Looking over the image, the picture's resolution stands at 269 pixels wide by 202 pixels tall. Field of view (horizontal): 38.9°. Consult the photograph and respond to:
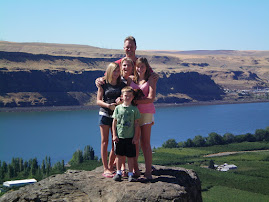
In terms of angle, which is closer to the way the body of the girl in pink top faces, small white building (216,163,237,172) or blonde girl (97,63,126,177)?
the blonde girl

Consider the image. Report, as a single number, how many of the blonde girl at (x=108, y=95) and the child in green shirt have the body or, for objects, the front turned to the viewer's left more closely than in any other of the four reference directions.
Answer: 0

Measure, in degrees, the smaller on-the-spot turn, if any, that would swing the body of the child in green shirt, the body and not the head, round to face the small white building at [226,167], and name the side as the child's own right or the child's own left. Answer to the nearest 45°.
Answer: approximately 180°

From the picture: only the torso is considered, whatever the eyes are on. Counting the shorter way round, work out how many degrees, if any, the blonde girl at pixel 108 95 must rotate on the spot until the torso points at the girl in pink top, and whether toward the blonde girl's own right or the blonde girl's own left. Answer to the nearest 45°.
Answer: approximately 45° to the blonde girl's own left

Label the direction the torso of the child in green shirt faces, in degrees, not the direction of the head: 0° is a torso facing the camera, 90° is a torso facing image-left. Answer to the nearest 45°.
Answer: approximately 0°

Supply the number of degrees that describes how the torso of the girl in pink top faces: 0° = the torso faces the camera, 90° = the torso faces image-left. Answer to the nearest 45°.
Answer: approximately 45°

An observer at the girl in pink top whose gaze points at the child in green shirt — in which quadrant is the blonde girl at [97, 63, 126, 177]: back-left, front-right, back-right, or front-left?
front-right

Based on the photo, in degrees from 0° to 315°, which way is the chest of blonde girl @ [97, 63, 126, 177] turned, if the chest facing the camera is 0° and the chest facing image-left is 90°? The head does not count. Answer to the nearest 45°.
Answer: approximately 315°

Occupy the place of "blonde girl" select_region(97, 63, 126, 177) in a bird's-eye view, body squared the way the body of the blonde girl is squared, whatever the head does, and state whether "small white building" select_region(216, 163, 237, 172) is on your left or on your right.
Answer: on your left

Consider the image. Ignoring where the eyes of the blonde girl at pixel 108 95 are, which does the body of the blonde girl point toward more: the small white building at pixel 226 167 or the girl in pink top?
the girl in pink top

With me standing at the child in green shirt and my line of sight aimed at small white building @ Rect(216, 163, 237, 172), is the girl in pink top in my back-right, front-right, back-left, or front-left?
front-right
